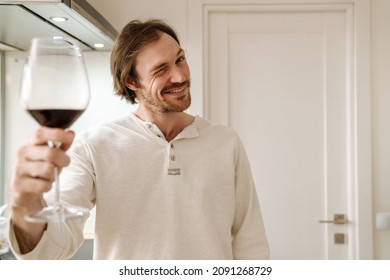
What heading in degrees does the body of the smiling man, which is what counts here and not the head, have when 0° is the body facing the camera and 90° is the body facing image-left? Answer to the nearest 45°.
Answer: approximately 0°

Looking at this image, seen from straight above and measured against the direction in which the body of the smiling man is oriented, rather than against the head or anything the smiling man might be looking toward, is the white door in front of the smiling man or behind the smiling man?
behind
